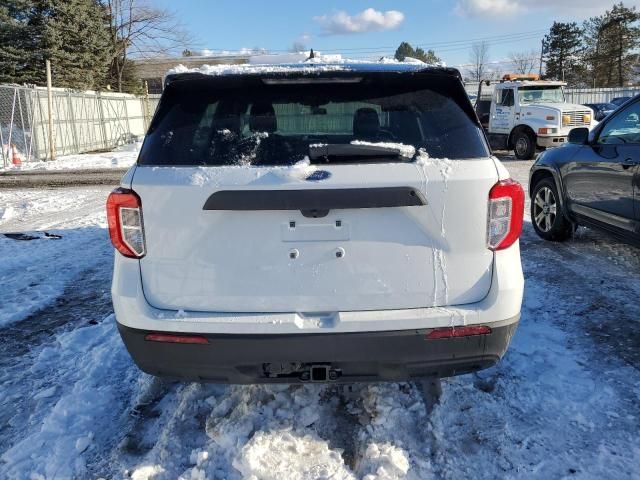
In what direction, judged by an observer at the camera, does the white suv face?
facing away from the viewer

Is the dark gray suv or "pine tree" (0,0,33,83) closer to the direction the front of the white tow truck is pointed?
the dark gray suv

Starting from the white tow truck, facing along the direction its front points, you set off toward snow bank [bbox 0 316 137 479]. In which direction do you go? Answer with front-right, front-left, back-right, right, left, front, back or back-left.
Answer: front-right

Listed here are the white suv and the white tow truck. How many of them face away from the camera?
1

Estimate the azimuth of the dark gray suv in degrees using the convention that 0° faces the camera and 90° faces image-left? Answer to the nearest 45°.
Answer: approximately 135°

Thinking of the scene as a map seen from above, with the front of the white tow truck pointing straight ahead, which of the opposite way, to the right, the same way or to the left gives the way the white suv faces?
the opposite way

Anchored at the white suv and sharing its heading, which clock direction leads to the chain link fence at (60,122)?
The chain link fence is roughly at 11 o'clock from the white suv.

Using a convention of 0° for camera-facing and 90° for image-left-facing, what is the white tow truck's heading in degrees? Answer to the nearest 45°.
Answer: approximately 315°

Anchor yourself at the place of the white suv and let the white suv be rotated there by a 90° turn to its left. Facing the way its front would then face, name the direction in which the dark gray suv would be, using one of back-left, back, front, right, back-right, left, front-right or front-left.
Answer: back-right

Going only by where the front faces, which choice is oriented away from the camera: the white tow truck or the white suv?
the white suv

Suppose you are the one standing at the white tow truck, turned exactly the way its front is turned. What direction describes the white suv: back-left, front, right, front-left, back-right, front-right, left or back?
front-right

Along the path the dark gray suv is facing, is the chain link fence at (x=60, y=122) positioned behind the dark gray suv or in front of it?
in front

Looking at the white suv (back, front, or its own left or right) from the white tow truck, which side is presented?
front
